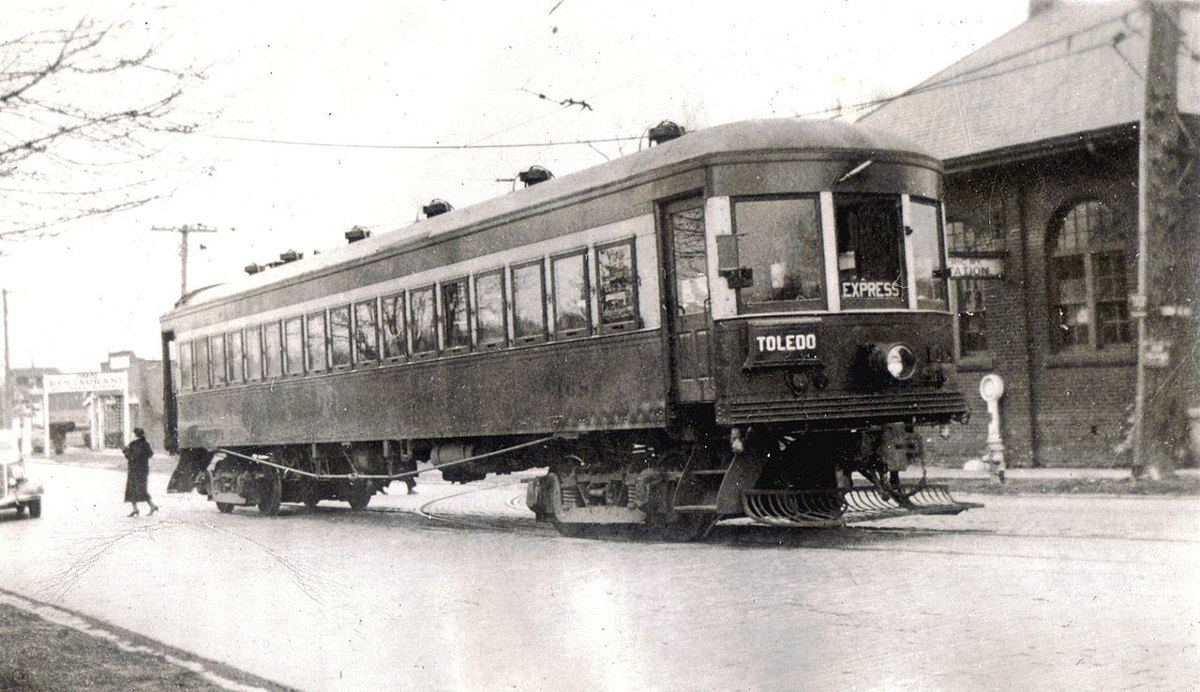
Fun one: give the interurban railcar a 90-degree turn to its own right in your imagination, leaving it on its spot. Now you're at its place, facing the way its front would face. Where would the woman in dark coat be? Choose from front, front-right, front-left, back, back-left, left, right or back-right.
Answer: right

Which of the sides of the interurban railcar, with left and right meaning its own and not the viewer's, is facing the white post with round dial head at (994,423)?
left

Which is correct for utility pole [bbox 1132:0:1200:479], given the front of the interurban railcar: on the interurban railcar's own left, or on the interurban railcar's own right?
on the interurban railcar's own left

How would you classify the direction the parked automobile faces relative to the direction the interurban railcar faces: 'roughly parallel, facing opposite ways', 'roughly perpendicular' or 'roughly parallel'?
roughly parallel

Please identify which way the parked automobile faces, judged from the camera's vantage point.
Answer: facing the viewer and to the right of the viewer

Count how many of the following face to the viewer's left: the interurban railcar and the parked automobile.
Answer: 0

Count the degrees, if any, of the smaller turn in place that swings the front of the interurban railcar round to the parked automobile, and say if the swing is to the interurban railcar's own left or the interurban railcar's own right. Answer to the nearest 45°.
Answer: approximately 180°
